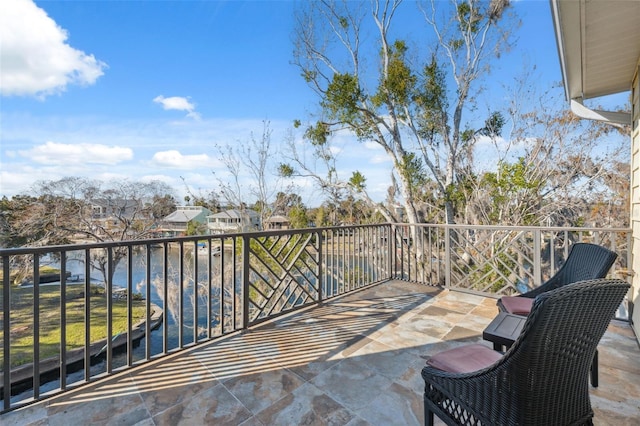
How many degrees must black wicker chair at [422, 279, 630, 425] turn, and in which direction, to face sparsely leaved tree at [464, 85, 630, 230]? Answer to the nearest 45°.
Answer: approximately 45° to its right

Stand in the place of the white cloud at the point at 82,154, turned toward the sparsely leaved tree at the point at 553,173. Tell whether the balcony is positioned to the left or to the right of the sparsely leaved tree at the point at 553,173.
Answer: right

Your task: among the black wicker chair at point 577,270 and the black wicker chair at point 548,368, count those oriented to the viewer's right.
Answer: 0

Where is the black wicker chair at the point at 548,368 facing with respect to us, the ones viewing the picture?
facing away from the viewer and to the left of the viewer

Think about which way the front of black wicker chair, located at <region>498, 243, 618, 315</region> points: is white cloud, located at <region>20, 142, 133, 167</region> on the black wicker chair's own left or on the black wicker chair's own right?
on the black wicker chair's own right

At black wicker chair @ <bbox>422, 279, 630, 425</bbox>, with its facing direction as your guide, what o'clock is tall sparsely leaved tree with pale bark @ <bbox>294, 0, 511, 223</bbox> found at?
The tall sparsely leaved tree with pale bark is roughly at 1 o'clock from the black wicker chair.

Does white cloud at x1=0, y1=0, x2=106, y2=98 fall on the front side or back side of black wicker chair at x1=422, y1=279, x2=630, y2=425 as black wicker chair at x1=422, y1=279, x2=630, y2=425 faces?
on the front side
